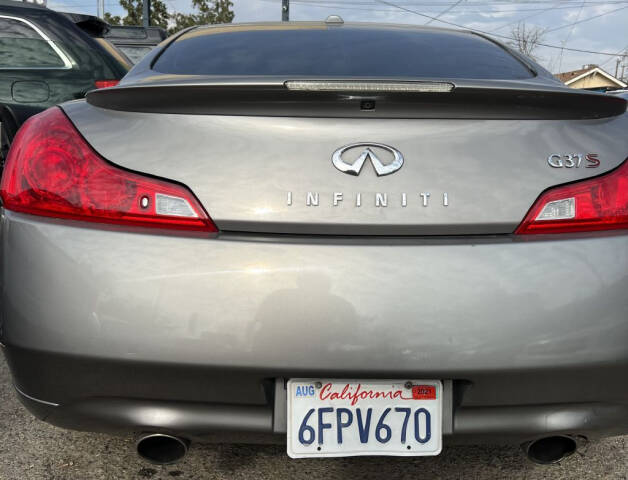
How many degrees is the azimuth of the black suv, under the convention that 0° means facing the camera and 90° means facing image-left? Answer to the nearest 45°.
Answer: approximately 90°

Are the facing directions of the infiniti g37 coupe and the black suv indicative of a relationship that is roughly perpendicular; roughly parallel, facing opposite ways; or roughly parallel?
roughly perpendicular

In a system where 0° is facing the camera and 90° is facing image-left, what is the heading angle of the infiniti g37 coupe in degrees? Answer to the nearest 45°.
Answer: approximately 180°

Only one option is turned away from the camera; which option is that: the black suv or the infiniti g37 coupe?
the infiniti g37 coupe

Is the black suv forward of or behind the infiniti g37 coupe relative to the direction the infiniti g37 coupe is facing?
forward
